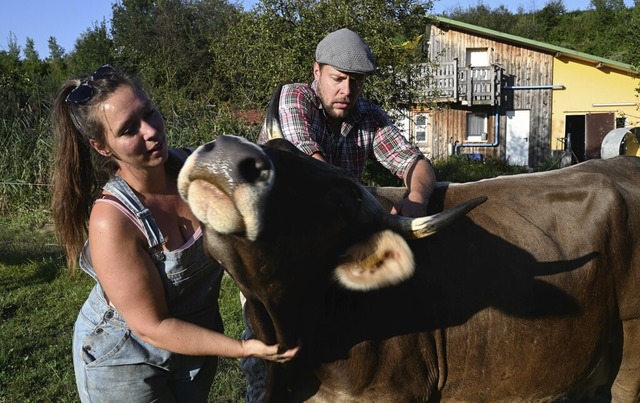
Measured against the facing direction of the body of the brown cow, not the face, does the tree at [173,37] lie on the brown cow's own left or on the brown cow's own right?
on the brown cow's own right

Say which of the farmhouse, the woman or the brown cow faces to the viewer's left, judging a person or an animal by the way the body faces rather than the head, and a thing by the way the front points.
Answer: the brown cow

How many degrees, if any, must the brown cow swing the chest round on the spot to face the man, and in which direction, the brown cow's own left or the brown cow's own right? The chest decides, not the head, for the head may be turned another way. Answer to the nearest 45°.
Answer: approximately 45° to the brown cow's own right

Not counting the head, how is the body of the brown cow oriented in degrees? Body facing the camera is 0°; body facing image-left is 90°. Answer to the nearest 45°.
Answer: approximately 90°

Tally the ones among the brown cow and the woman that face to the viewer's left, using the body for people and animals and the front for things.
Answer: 1

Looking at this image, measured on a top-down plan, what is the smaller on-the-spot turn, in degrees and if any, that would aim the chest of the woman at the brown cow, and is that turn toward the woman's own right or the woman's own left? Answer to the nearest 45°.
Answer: approximately 45° to the woman's own left

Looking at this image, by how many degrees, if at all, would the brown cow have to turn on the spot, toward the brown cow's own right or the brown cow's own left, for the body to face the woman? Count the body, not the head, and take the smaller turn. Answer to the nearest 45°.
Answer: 0° — it already faces them

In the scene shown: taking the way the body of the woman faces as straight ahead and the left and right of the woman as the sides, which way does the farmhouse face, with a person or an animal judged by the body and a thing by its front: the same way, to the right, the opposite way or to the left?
to the right

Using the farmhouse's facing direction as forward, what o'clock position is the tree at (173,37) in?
The tree is roughly at 3 o'clock from the farmhouse.

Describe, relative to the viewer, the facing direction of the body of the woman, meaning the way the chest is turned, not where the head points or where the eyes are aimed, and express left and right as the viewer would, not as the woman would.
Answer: facing the viewer and to the right of the viewer

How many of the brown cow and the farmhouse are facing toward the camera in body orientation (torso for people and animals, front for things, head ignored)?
1

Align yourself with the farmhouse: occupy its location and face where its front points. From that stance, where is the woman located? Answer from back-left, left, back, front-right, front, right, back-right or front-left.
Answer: front

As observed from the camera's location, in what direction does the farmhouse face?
facing the viewer

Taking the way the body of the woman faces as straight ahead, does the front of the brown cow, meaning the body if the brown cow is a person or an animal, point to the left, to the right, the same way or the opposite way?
the opposite way

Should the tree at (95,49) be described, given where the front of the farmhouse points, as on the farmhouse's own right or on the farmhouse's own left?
on the farmhouse's own right

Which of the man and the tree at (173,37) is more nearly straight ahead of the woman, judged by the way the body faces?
the man

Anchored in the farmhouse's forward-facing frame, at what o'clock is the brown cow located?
The brown cow is roughly at 12 o'clock from the farmhouse.
